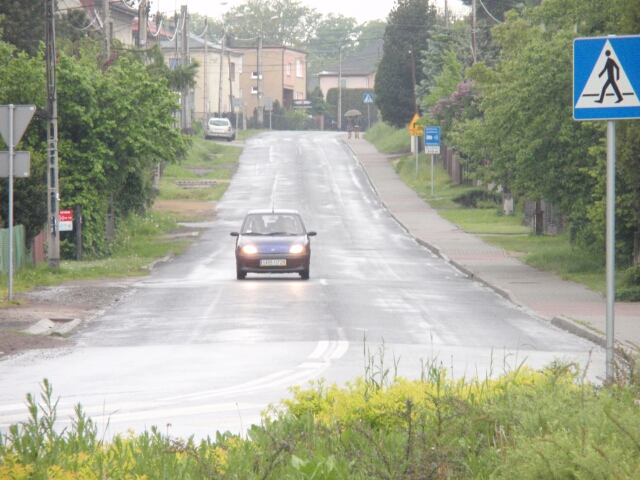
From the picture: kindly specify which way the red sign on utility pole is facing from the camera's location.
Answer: facing the viewer

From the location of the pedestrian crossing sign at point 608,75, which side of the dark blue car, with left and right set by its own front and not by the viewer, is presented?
front

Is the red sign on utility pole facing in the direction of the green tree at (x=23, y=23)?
no

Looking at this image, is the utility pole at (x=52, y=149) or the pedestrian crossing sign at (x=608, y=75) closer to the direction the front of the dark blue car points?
the pedestrian crossing sign

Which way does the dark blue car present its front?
toward the camera

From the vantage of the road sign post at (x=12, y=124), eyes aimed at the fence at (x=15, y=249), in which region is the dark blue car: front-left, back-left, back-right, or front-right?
front-right

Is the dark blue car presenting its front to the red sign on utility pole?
no

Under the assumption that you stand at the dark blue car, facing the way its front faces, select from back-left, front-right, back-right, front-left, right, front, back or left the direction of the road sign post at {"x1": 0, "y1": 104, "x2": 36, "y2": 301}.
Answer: front-right

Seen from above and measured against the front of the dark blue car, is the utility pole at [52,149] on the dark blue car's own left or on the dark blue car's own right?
on the dark blue car's own right
